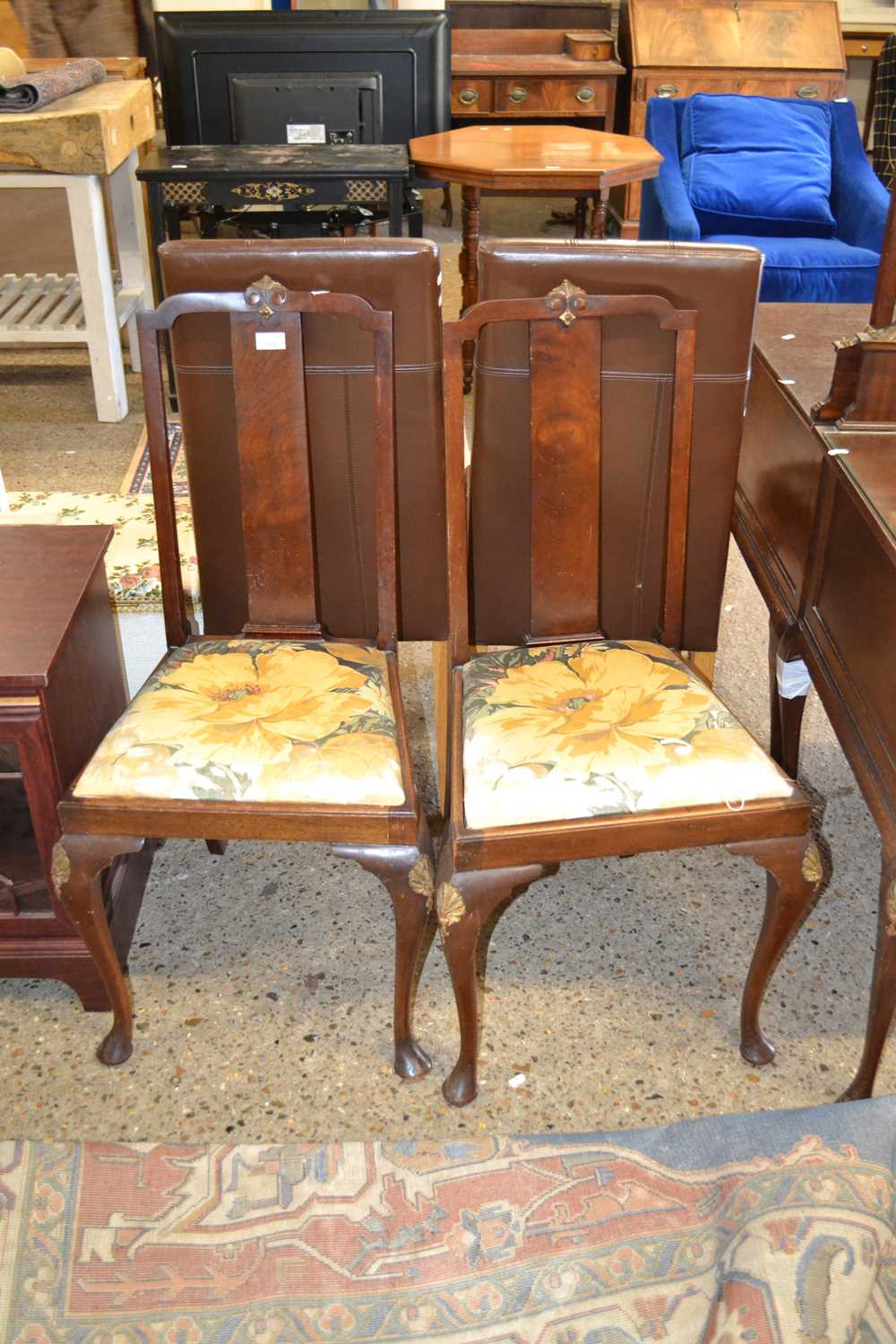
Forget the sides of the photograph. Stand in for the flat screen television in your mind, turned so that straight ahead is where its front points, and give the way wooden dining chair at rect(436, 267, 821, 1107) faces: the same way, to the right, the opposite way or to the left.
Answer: the opposite way

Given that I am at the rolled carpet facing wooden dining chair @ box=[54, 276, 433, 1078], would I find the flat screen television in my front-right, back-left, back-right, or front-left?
back-left

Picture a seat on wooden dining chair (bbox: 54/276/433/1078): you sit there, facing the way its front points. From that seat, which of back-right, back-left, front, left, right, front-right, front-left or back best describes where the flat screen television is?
back

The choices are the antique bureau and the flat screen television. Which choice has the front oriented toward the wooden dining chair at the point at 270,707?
the antique bureau

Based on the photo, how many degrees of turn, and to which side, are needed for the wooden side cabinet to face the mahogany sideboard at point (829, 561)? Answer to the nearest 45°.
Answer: approximately 90° to its left

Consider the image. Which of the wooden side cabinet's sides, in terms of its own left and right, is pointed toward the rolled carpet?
back

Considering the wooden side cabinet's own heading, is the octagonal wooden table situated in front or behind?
behind

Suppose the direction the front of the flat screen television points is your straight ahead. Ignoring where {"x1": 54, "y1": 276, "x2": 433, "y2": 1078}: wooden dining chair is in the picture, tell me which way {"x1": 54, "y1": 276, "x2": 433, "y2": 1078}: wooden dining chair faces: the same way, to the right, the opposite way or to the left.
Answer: the opposite way

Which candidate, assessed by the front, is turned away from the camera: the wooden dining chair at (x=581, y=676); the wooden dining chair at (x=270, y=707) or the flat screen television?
the flat screen television

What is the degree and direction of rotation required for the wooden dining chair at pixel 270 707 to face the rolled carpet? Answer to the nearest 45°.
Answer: approximately 180°

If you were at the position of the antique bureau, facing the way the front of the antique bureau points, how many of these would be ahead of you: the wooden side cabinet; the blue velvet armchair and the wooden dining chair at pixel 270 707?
3

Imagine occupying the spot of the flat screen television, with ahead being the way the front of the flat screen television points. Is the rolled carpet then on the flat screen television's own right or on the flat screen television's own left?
on the flat screen television's own left

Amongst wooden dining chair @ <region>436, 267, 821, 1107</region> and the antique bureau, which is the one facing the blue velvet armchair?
the antique bureau

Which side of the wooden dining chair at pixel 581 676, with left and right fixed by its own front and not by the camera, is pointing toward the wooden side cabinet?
right

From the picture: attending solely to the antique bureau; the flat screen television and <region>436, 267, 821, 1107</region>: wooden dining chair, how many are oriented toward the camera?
2

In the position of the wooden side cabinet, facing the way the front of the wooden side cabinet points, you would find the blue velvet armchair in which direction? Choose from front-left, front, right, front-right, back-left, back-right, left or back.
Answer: back-left

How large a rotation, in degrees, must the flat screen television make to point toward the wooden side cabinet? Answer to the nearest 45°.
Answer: approximately 180°
